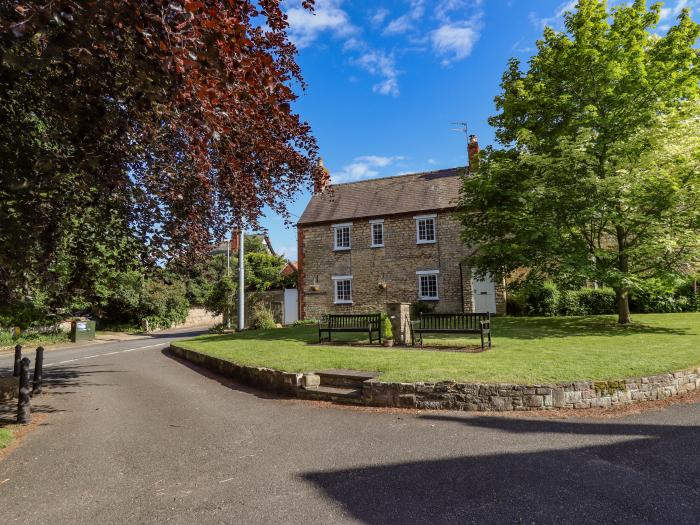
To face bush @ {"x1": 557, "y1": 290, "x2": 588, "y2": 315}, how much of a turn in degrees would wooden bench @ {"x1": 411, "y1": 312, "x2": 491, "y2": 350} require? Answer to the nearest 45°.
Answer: approximately 180°

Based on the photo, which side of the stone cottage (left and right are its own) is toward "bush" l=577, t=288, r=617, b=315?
left

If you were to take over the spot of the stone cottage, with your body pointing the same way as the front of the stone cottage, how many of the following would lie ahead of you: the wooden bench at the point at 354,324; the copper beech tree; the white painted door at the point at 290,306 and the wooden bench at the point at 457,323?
3

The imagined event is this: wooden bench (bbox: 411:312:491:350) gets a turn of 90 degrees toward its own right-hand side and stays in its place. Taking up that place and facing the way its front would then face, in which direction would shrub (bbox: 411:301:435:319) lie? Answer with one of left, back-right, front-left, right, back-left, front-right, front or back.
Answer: front-right

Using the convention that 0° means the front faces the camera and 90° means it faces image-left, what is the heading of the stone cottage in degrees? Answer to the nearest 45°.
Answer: approximately 0°

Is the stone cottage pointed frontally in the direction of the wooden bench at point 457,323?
yes

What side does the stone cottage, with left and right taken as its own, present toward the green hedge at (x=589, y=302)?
left

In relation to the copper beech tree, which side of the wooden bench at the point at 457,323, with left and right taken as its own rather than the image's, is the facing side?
front

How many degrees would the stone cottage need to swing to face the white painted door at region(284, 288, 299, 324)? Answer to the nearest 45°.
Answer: approximately 135° to its right

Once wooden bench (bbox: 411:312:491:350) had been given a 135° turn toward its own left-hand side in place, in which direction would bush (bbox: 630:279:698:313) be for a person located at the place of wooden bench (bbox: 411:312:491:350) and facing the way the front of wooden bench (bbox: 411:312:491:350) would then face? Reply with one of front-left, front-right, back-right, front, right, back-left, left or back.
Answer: front-left

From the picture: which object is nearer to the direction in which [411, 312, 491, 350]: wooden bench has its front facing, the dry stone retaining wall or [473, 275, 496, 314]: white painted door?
the dry stone retaining wall

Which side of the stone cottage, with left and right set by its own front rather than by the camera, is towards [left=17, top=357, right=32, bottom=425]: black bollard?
front

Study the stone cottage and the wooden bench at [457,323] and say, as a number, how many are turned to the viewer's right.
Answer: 0

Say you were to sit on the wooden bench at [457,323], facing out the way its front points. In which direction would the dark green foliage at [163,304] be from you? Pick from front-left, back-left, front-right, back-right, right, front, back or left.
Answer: right
